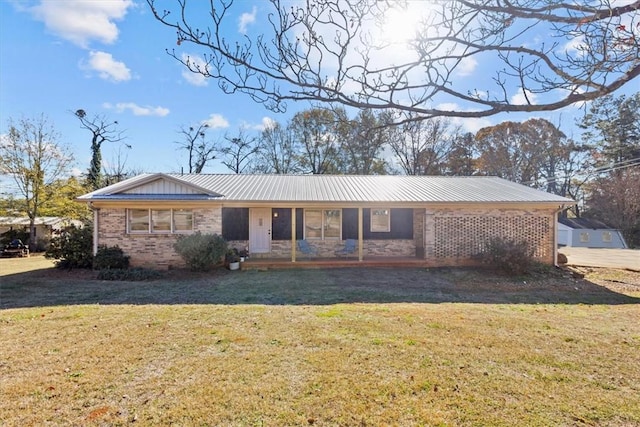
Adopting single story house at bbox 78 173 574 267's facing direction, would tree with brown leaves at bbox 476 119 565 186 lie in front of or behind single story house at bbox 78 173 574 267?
behind

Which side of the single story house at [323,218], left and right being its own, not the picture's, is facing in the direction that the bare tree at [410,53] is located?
front

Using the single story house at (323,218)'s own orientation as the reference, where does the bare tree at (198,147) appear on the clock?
The bare tree is roughly at 5 o'clock from the single story house.

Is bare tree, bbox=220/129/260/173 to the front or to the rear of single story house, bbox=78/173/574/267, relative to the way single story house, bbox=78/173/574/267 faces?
to the rear

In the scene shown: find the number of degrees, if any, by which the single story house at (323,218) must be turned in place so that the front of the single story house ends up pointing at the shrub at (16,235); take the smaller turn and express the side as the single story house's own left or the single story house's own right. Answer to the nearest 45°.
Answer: approximately 135° to the single story house's own right

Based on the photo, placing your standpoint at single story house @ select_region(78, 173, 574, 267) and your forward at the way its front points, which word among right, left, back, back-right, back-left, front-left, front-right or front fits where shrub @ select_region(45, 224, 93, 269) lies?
right

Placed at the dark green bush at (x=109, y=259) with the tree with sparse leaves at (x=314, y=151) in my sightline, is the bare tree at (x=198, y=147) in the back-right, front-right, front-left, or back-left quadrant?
front-left

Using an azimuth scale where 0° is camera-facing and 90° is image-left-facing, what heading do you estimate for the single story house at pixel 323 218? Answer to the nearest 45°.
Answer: approximately 0°

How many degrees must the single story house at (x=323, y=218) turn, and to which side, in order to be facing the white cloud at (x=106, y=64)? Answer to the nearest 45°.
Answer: approximately 90° to its right
